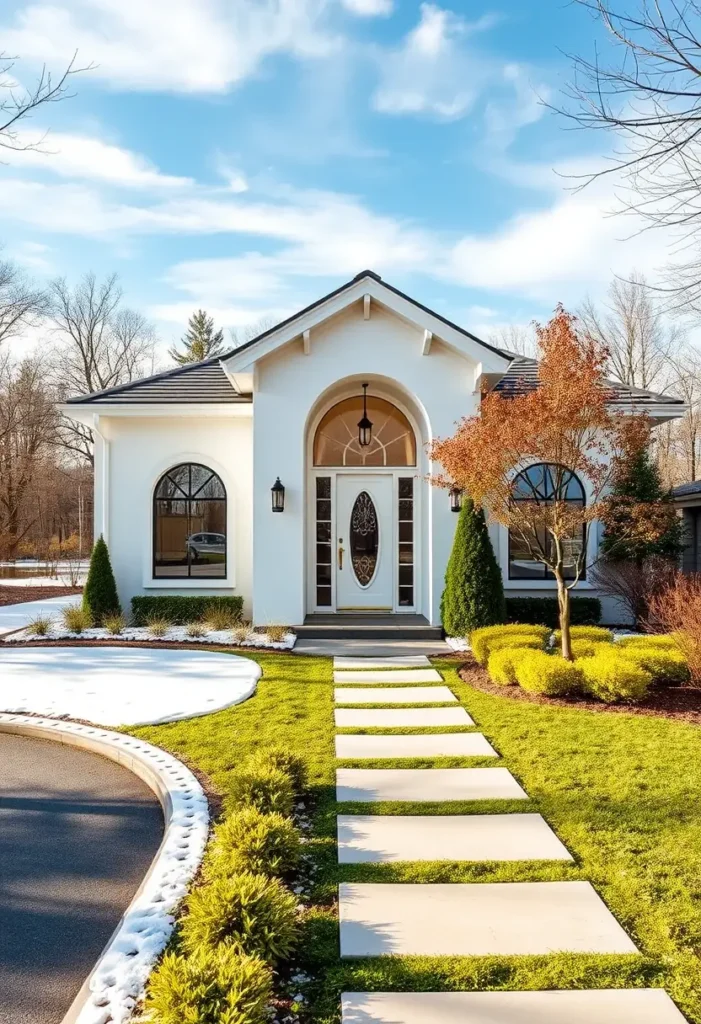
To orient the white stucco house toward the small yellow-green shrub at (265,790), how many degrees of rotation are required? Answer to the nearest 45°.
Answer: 0° — it already faces it

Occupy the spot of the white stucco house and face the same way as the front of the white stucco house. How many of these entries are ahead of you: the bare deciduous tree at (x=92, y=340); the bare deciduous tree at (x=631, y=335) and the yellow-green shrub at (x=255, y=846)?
1

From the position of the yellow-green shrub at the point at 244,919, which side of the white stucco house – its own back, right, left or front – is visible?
front

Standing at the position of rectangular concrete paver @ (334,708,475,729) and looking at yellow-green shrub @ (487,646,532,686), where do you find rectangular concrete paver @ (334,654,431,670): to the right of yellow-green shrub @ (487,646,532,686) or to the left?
left

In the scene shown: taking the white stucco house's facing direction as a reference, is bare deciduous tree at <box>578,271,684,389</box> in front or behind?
behind

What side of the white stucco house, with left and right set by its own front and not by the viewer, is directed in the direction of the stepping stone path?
front

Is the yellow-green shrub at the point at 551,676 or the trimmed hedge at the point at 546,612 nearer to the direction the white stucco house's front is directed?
the yellow-green shrub

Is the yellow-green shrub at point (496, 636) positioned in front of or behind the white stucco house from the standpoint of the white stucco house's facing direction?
in front

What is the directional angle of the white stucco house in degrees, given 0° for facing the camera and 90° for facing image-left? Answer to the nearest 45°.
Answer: approximately 0°

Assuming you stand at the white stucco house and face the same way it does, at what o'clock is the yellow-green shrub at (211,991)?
The yellow-green shrub is roughly at 12 o'clock from the white stucco house.

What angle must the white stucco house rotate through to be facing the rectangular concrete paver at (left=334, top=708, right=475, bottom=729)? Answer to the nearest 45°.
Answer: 0° — it already faces it
